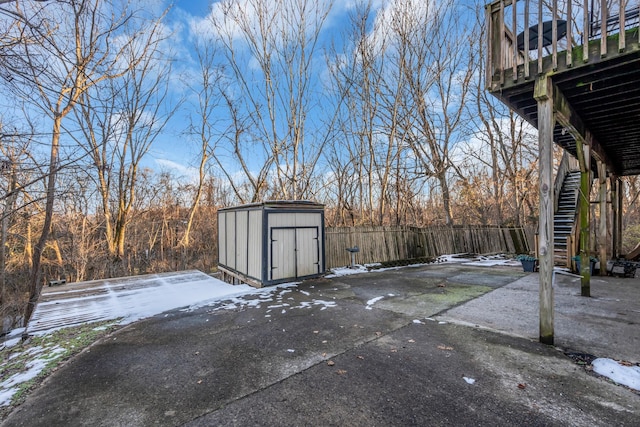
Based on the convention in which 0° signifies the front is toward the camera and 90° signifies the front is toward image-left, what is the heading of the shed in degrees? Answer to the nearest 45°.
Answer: approximately 315°

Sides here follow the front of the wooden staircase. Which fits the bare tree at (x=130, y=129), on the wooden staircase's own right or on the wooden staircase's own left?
on the wooden staircase's own right

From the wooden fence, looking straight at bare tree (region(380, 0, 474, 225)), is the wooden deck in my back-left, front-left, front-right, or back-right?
back-right

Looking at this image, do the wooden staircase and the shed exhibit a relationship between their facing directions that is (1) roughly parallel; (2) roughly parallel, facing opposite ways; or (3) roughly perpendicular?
roughly perpendicular

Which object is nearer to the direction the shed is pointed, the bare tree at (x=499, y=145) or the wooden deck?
the wooden deck

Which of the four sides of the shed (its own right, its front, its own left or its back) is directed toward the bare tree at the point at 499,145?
left

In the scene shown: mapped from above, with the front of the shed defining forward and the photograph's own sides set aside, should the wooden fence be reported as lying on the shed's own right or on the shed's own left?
on the shed's own left
